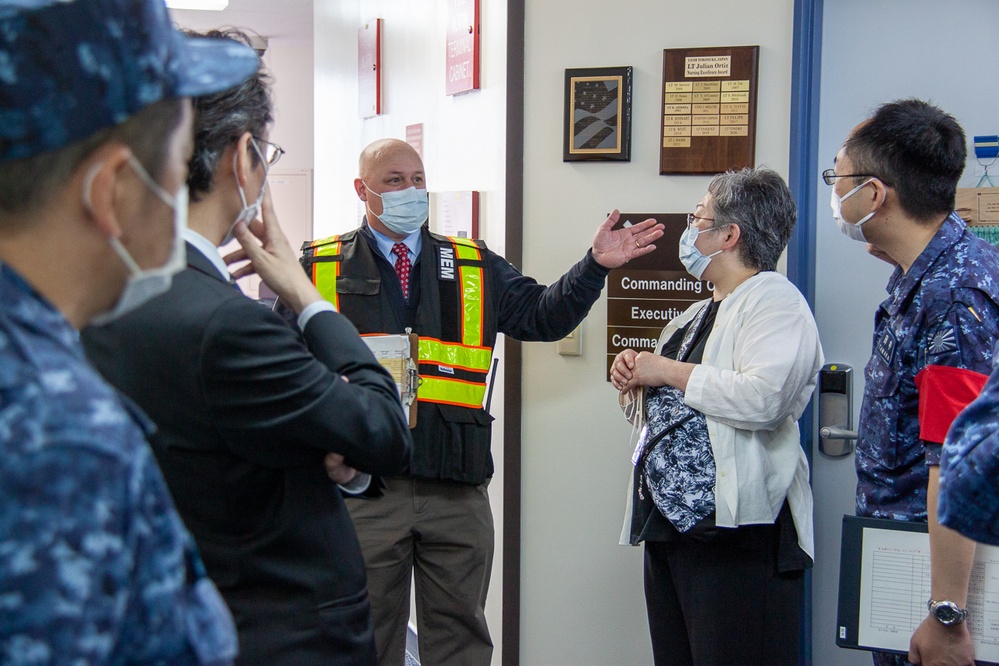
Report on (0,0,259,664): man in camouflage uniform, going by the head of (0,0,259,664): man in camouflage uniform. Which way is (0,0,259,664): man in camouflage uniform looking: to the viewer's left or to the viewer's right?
to the viewer's right

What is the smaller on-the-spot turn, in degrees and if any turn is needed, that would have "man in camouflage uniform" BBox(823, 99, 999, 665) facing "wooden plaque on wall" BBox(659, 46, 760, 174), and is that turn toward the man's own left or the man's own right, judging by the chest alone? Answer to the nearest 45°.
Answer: approximately 45° to the man's own right

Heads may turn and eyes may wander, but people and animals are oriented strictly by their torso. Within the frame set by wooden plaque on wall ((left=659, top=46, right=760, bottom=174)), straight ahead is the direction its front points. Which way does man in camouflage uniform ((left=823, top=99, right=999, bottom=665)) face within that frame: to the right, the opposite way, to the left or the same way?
to the right

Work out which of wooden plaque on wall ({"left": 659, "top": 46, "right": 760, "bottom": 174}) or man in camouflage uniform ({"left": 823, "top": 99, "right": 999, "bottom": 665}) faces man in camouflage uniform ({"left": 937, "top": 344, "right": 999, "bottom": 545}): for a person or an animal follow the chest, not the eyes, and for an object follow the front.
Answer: the wooden plaque on wall

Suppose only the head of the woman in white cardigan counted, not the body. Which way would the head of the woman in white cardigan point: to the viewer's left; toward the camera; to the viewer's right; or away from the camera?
to the viewer's left

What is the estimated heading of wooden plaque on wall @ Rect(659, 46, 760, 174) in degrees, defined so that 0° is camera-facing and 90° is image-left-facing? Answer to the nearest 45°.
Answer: approximately 0°

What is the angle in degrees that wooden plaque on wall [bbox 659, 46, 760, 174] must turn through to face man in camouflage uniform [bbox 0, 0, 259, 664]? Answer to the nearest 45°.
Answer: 0° — it already faces them

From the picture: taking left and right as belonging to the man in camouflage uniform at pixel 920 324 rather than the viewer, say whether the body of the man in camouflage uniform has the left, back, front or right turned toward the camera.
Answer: left

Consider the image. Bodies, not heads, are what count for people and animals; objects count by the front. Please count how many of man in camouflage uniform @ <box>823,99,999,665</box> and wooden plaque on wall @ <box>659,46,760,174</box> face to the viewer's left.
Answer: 1

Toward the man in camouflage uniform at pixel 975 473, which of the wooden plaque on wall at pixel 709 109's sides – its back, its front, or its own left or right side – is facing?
front

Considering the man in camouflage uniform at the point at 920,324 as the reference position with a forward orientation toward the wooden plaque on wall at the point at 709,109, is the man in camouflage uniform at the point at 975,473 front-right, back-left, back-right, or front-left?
back-left

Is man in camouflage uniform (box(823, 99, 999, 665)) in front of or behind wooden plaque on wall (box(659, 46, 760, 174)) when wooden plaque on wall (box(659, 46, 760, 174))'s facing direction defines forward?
in front

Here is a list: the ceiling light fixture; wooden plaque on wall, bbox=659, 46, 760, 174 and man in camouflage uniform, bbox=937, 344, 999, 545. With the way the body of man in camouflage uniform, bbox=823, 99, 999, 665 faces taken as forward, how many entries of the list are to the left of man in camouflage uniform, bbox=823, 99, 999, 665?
1
